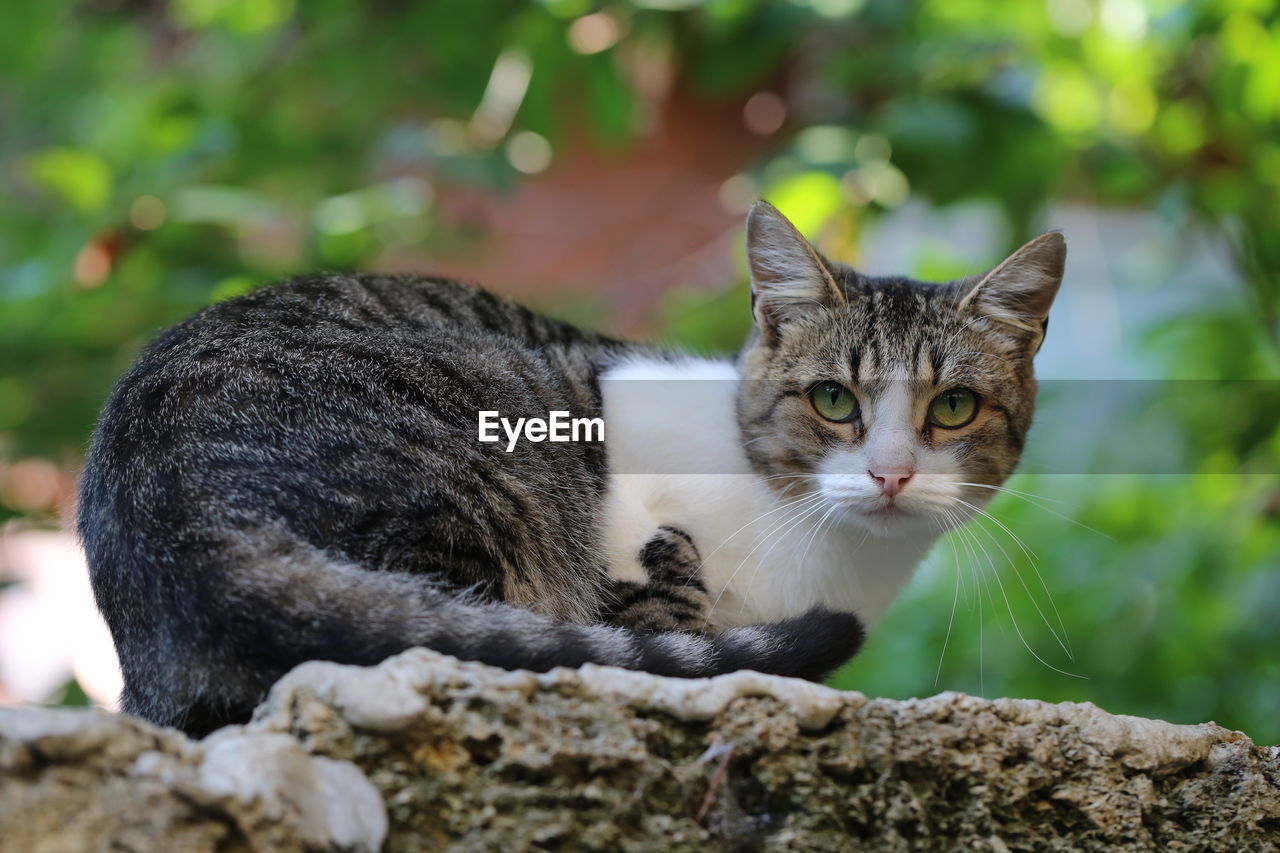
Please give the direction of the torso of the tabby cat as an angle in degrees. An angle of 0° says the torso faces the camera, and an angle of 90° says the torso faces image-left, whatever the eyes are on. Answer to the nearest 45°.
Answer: approximately 270°
